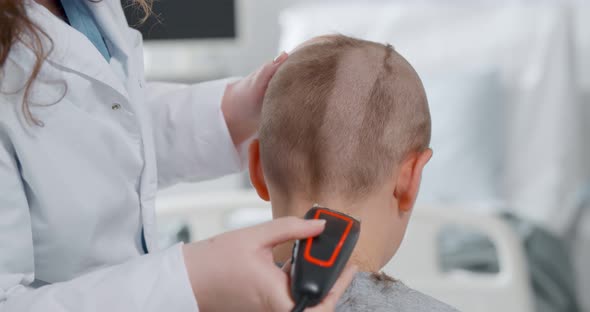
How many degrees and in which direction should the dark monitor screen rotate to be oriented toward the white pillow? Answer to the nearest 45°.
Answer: approximately 45° to its left

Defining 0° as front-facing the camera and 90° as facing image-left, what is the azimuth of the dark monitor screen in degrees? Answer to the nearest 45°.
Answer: approximately 0°
